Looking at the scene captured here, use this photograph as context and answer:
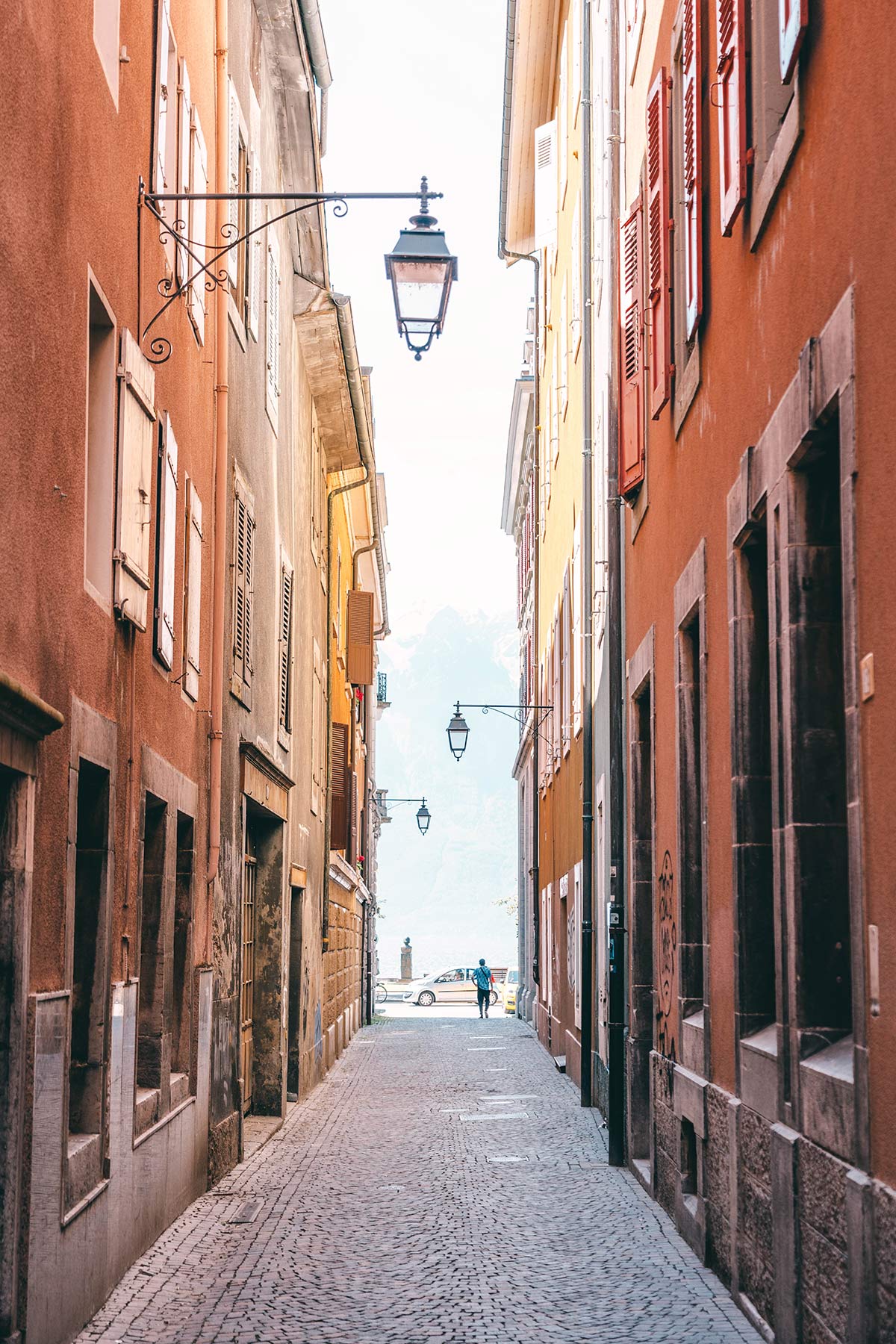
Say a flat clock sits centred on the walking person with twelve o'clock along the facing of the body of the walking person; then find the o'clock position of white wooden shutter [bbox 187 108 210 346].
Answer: The white wooden shutter is roughly at 6 o'clock from the walking person.

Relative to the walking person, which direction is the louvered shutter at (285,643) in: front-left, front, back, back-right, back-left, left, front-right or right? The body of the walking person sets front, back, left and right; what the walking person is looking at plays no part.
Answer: back

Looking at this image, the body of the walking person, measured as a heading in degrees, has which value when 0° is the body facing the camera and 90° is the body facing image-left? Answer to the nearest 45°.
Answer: approximately 180°

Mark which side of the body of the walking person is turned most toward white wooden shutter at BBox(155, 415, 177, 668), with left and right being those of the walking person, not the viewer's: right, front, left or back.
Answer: back

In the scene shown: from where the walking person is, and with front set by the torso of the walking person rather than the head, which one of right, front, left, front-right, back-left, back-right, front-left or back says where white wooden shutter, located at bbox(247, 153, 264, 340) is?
back

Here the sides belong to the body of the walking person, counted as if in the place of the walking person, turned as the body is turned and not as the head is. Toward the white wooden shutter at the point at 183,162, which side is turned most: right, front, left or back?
back

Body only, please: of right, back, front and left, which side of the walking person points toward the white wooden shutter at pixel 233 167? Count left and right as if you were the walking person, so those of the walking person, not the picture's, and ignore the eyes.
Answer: back

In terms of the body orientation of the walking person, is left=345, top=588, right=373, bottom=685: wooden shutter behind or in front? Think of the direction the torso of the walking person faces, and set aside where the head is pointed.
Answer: behind

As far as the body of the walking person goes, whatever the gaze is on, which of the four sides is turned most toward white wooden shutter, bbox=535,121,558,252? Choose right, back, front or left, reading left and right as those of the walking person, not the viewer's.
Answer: back

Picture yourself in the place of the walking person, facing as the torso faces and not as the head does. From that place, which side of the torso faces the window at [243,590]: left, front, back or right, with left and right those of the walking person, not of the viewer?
back

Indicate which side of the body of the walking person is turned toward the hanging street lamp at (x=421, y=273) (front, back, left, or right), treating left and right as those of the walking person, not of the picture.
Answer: back

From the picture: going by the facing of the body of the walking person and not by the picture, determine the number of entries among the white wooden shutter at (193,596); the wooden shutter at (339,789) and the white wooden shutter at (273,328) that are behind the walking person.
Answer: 3
